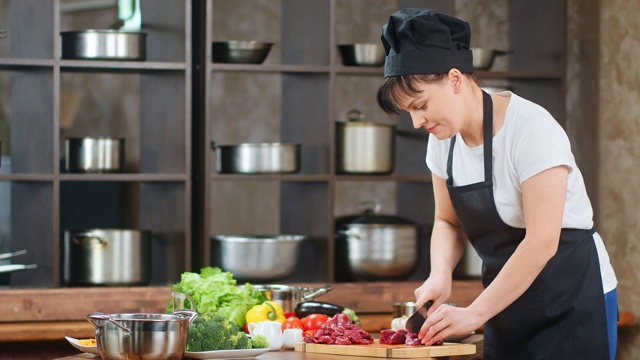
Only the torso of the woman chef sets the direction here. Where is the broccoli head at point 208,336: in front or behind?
in front

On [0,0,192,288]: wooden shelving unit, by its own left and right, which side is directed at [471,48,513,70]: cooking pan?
left

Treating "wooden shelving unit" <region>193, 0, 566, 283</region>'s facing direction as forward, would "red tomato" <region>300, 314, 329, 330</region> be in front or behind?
in front

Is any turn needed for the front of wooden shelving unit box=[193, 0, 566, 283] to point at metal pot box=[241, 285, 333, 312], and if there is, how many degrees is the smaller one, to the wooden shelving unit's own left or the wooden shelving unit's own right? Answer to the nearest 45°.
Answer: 0° — it already faces it

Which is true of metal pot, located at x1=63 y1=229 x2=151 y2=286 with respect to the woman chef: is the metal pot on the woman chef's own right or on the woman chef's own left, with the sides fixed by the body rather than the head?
on the woman chef's own right

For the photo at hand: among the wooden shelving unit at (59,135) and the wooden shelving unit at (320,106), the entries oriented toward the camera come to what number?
2

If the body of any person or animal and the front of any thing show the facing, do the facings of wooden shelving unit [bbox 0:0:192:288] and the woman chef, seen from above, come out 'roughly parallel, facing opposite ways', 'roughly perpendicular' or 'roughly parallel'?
roughly perpendicular

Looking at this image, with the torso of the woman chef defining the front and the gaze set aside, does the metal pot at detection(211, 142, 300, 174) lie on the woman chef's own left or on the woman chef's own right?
on the woman chef's own right

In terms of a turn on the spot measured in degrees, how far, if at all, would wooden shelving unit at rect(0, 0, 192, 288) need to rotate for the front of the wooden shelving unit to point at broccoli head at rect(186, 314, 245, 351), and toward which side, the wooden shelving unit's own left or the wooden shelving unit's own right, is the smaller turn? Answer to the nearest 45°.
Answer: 0° — it already faces it

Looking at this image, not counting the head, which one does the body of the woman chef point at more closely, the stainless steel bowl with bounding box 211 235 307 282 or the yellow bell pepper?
the yellow bell pepper

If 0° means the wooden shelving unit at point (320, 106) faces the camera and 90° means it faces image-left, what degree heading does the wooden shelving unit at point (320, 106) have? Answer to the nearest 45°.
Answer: approximately 0°

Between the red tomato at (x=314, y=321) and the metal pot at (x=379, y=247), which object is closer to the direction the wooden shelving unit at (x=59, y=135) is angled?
the red tomato
